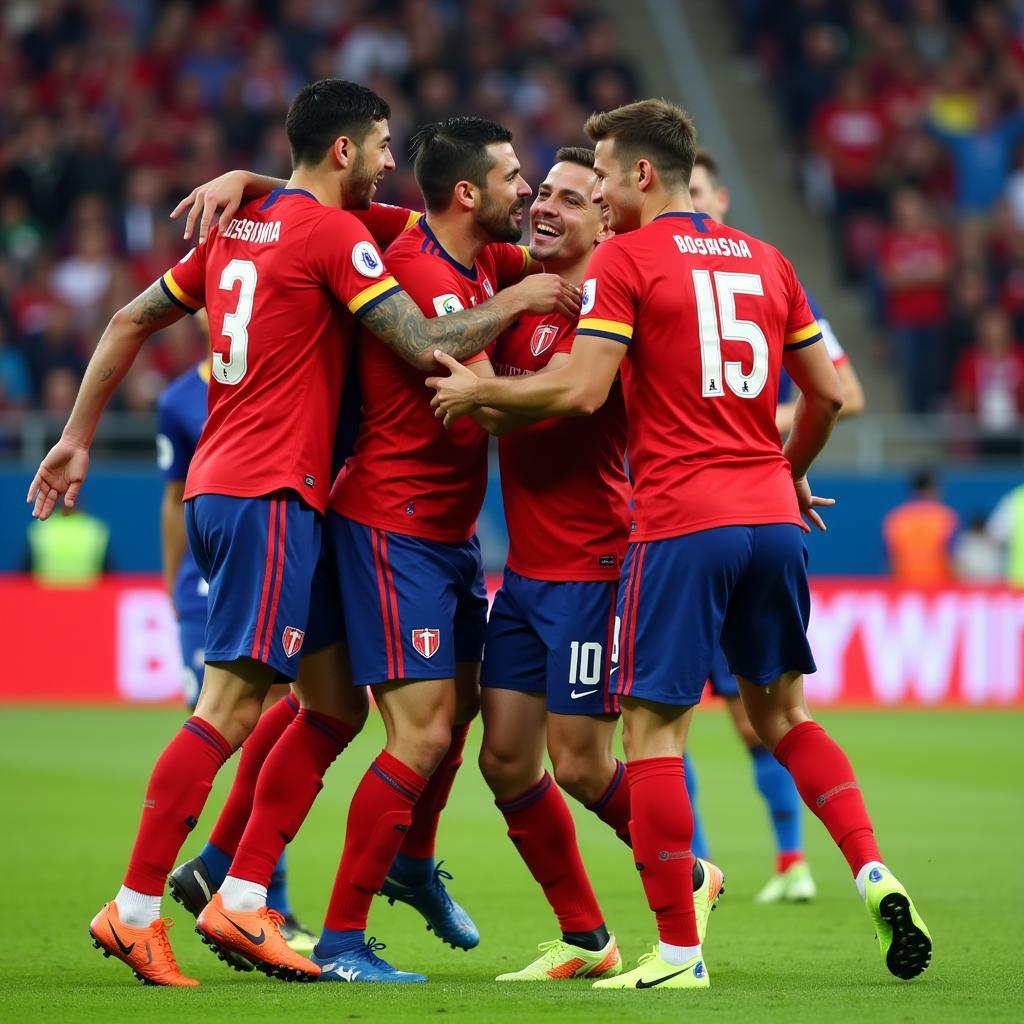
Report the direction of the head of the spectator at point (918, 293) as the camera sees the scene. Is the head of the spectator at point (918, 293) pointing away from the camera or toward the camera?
toward the camera

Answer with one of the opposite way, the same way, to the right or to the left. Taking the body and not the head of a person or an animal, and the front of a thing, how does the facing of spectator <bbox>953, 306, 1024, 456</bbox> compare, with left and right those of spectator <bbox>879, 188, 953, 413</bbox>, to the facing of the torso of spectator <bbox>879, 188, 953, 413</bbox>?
the same way

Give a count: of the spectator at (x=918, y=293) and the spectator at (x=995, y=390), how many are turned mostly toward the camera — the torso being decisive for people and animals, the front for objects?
2

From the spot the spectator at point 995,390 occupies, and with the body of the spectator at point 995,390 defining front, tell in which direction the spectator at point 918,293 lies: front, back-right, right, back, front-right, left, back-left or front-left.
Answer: back-right

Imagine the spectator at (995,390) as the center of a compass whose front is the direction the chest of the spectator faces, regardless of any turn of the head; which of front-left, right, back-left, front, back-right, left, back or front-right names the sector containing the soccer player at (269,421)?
front

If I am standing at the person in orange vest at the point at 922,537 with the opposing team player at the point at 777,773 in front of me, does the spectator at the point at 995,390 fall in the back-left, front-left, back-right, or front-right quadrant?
back-left

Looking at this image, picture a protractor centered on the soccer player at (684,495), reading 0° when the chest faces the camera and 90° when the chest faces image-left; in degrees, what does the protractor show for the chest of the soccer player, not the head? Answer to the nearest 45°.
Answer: approximately 135°

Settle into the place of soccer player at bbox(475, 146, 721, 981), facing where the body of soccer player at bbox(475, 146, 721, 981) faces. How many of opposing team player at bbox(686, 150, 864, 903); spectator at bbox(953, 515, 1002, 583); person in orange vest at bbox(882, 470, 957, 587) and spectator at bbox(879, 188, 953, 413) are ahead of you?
0

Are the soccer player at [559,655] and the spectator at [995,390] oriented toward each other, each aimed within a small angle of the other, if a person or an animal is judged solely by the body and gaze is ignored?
no

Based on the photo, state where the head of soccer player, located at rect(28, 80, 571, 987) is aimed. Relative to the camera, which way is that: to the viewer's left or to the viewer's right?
to the viewer's right

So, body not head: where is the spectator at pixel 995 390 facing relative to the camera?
toward the camera

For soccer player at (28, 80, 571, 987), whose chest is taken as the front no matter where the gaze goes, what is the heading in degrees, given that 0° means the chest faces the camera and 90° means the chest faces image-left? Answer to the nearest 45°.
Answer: approximately 225°

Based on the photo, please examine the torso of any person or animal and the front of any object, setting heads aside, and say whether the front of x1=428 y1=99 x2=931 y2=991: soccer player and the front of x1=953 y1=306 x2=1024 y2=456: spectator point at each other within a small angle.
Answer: no

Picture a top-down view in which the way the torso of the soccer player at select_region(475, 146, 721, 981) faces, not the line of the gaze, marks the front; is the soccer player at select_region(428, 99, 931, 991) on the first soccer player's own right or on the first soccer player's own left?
on the first soccer player's own left

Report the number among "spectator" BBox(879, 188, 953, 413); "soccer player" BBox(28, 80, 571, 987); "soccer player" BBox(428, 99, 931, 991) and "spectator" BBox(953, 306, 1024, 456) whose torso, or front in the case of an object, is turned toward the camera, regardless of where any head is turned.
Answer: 2

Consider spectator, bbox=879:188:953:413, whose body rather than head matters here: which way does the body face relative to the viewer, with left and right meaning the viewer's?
facing the viewer

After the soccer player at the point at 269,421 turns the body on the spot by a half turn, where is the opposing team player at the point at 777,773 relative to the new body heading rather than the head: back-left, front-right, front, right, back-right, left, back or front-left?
back

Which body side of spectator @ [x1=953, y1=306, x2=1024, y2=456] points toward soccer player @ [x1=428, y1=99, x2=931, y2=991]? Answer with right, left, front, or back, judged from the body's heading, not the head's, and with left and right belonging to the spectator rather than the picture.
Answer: front

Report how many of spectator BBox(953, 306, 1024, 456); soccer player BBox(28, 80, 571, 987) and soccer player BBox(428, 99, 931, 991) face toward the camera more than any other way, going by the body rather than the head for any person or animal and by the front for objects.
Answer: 1

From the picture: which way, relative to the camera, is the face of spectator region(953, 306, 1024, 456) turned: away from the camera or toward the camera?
toward the camera

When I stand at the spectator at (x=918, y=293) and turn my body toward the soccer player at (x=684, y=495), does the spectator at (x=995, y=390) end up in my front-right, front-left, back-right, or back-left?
front-left
